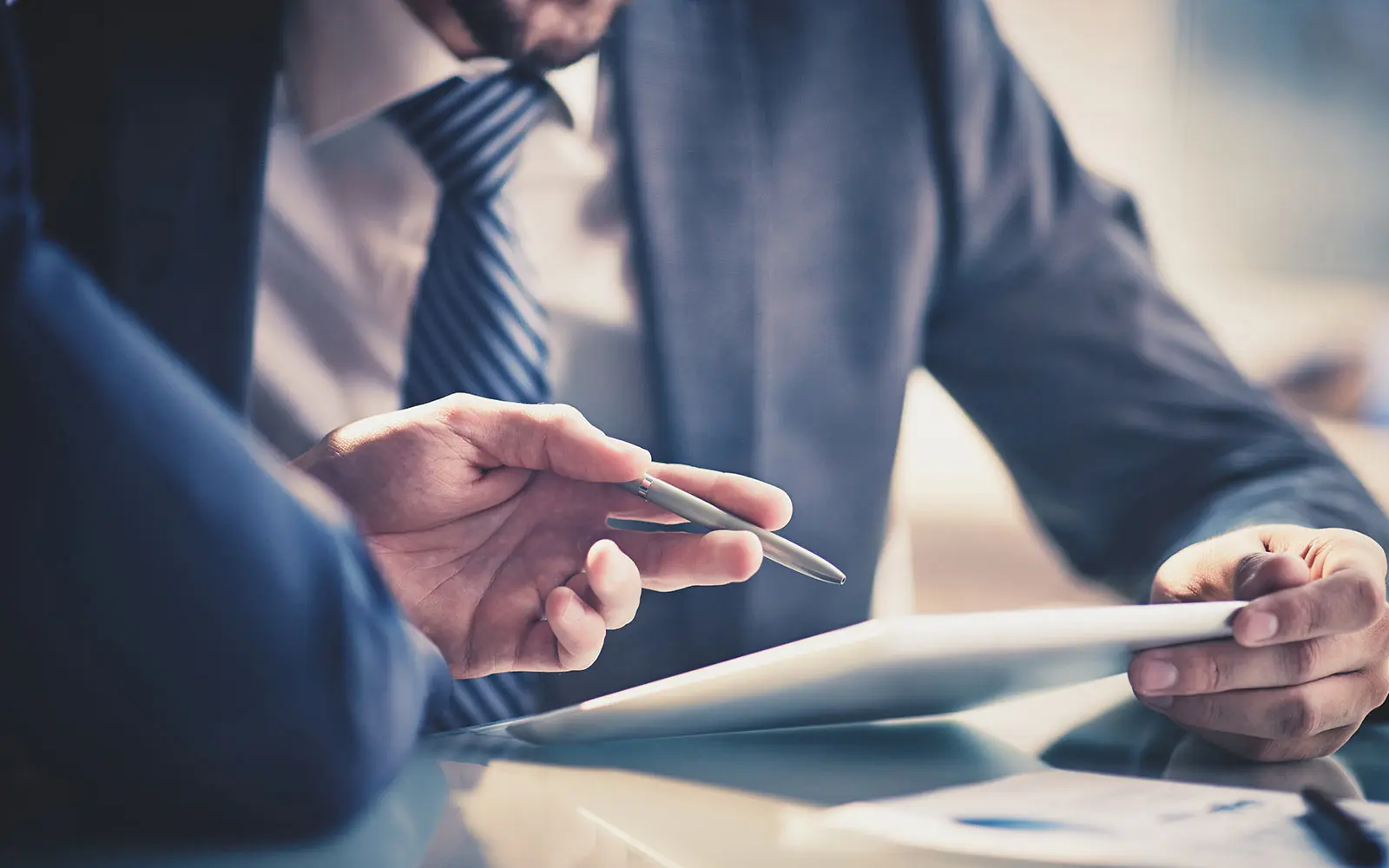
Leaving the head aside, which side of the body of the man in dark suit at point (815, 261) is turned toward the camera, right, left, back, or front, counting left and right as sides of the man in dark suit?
front

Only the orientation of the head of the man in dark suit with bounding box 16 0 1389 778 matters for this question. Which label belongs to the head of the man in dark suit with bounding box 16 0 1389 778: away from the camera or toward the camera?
toward the camera

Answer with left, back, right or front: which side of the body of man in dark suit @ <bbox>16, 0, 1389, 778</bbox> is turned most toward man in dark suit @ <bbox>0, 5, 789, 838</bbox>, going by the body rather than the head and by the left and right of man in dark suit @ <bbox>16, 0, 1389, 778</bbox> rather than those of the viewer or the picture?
front
